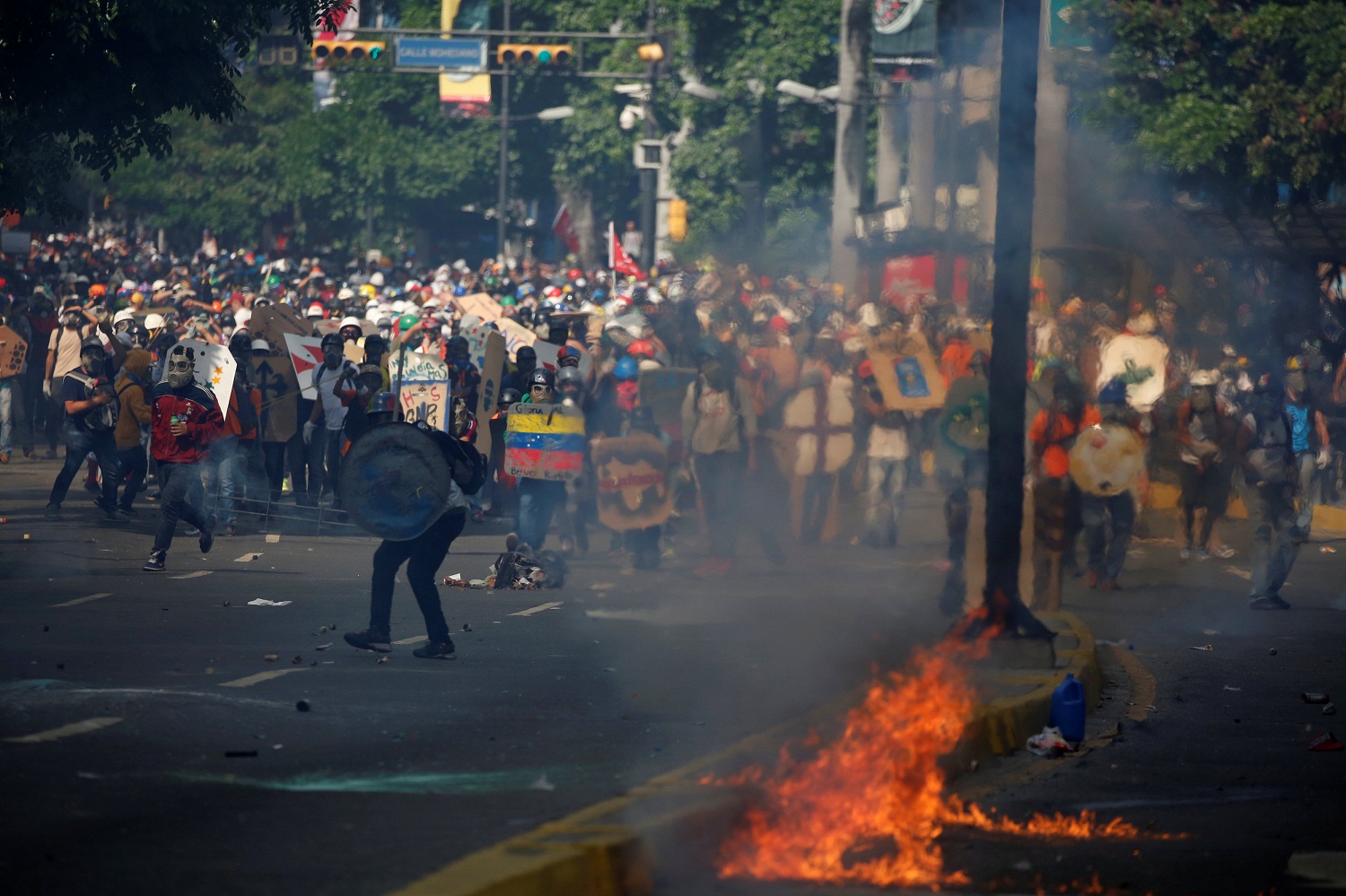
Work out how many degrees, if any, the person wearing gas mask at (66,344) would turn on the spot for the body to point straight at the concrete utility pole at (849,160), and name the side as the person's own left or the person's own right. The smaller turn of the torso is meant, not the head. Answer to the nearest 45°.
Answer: approximately 135° to the person's own left

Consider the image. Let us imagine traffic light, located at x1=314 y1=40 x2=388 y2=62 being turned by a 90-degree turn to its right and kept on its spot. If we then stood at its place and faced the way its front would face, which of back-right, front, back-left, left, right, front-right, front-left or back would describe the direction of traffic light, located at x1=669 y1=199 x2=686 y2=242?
back-right

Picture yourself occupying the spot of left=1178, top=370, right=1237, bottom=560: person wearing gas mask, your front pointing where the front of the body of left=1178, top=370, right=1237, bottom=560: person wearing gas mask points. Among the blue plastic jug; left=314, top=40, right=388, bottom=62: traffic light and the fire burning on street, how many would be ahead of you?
2

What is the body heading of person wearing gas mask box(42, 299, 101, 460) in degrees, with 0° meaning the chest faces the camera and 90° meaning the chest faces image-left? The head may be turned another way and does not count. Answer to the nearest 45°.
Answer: approximately 0°

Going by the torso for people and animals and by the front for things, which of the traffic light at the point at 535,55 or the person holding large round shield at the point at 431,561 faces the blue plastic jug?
the traffic light

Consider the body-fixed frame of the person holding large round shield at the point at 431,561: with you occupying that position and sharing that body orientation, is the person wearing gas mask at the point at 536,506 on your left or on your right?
on your right

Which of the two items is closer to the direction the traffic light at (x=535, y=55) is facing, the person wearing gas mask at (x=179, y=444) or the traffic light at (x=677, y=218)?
the person wearing gas mask

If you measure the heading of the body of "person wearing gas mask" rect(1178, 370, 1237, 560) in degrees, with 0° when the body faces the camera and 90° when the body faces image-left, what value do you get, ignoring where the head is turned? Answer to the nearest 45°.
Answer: approximately 0°

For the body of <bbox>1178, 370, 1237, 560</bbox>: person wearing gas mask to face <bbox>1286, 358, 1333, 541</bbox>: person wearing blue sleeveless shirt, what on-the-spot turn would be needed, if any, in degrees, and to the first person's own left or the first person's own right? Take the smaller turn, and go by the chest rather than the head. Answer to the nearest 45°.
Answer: approximately 135° to the first person's own left

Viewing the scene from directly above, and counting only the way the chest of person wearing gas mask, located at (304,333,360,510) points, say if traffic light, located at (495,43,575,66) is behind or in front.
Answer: behind
